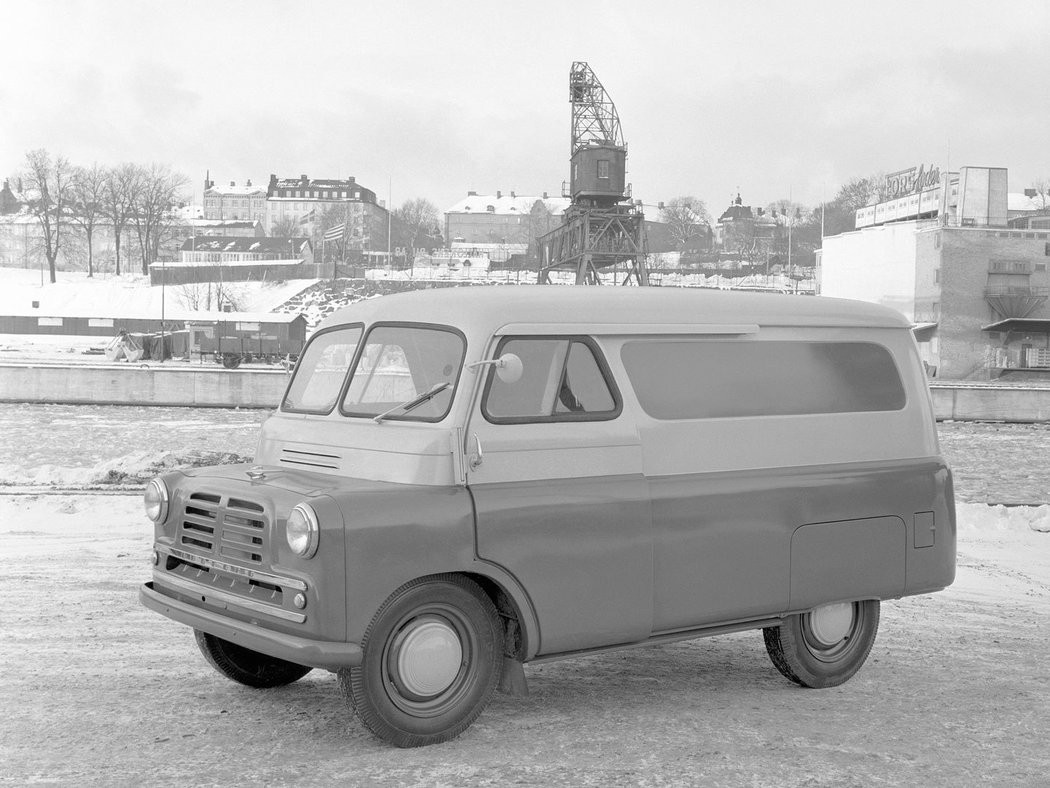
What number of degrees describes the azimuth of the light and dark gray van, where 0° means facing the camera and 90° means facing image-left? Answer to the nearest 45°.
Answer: approximately 45°
